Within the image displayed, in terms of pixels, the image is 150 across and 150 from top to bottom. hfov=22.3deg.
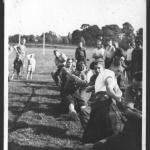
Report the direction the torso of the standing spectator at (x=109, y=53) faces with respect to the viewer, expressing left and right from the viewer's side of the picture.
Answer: facing the viewer and to the left of the viewer

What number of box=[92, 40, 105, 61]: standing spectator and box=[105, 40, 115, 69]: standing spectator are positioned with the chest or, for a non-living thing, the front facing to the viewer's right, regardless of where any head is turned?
0

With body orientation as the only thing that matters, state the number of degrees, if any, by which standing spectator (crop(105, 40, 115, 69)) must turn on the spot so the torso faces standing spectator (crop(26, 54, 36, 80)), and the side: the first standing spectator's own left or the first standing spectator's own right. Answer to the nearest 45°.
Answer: approximately 45° to the first standing spectator's own right

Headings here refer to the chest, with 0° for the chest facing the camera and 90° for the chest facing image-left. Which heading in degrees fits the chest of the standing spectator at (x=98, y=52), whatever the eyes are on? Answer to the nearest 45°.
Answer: approximately 0°

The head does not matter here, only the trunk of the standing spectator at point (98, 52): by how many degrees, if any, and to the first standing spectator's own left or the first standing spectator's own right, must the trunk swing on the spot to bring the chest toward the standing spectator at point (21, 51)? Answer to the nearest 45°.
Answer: approximately 90° to the first standing spectator's own right

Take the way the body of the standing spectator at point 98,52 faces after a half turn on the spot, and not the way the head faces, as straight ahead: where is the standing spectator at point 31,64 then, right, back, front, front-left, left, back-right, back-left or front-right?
left
